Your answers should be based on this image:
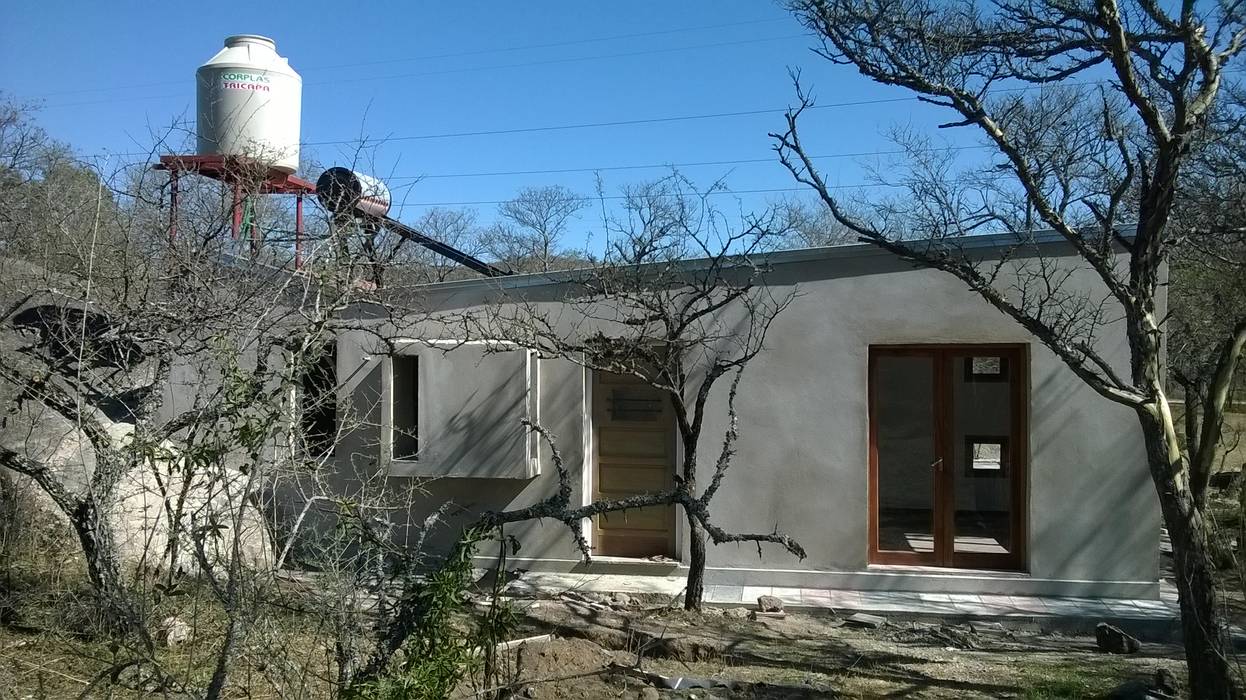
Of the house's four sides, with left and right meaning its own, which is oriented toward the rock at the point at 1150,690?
front

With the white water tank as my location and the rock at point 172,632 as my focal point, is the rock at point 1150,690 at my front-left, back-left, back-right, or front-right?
front-left

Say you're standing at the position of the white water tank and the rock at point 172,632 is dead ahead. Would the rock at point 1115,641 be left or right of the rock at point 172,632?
left

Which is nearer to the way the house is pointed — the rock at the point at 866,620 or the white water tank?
the rock

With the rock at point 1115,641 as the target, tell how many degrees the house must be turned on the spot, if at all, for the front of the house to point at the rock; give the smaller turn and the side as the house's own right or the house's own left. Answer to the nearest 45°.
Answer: approximately 45° to the house's own left

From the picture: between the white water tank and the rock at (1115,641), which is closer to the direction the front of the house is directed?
the rock

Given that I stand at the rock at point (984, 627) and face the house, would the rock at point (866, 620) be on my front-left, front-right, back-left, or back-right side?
front-left

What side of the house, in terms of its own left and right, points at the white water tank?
right

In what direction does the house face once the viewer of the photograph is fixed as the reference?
facing the viewer

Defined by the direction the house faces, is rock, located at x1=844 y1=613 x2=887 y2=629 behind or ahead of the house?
ahead

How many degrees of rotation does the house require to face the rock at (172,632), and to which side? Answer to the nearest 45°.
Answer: approximately 45° to its right
